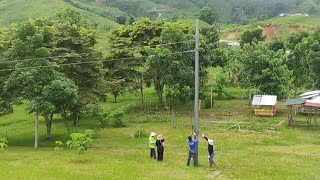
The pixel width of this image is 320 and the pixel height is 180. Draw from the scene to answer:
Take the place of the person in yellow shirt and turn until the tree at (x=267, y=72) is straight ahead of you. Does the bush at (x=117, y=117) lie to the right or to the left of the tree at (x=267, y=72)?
left

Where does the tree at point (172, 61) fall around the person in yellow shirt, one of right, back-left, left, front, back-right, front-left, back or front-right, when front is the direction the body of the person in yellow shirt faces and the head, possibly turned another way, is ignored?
left

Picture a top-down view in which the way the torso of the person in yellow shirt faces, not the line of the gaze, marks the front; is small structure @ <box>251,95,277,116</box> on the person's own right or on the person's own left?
on the person's own left

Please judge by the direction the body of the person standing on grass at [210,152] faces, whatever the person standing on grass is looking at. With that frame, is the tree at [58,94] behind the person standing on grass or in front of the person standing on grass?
in front

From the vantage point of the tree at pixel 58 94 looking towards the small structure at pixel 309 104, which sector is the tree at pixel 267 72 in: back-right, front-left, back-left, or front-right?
front-left

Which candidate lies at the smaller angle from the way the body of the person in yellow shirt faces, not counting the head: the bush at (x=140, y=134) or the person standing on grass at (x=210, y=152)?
the person standing on grass

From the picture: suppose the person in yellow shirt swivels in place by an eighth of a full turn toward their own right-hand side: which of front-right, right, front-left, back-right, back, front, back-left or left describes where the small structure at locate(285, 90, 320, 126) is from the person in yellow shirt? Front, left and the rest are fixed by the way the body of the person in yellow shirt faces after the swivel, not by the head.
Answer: left

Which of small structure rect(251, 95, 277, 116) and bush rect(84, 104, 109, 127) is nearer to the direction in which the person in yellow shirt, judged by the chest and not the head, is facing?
the small structure

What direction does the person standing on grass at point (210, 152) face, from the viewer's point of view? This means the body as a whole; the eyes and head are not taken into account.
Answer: to the viewer's left

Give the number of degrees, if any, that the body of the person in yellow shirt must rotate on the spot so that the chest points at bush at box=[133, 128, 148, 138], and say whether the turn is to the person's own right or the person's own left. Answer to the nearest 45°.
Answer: approximately 90° to the person's own left

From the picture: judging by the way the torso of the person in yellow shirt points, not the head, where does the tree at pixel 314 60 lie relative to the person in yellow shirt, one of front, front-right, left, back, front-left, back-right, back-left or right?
front-left

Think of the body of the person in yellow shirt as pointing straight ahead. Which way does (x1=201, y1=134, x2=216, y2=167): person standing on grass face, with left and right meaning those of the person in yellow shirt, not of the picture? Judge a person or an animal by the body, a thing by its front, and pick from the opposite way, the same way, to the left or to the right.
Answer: the opposite way

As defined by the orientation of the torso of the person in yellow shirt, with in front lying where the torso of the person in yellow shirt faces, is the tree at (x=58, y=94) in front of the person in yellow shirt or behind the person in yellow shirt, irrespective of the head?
behind

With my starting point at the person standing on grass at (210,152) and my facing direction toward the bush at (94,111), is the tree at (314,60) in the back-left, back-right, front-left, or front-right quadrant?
front-right

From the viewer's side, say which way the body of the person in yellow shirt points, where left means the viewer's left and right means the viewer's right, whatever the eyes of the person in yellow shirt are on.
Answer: facing to the right of the viewer
